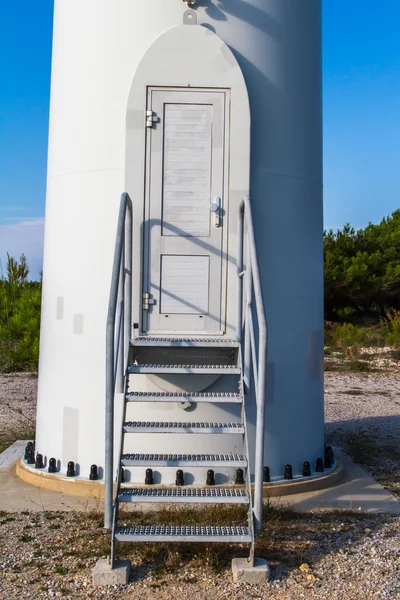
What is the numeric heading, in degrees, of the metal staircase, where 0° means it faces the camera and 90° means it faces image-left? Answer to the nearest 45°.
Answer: approximately 0°

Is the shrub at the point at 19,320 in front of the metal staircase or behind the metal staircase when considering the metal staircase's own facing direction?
behind
